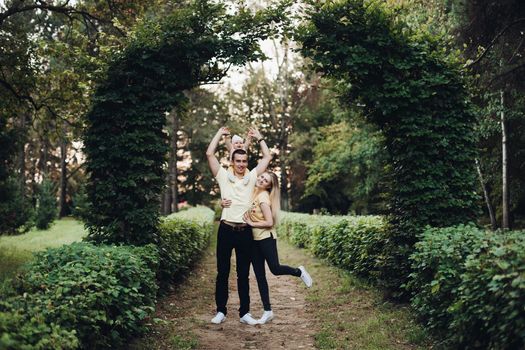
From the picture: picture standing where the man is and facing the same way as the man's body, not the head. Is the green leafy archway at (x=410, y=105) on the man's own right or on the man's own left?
on the man's own left

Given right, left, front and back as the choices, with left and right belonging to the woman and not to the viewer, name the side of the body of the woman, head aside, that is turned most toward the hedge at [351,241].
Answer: back

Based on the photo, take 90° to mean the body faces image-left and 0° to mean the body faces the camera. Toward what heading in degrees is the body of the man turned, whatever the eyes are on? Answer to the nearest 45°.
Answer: approximately 0°

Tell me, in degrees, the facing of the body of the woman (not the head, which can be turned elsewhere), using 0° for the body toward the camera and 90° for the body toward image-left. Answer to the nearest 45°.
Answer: approximately 45°

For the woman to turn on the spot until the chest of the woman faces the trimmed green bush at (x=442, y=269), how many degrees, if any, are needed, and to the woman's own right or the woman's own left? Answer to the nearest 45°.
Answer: approximately 90° to the woman's own left

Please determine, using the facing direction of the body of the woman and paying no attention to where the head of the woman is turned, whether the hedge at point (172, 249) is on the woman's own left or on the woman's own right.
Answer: on the woman's own right
